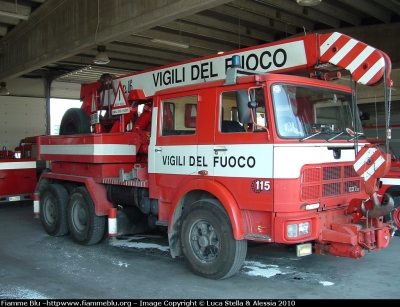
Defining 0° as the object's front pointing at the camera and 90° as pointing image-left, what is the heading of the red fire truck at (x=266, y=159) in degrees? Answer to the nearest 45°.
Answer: approximately 315°

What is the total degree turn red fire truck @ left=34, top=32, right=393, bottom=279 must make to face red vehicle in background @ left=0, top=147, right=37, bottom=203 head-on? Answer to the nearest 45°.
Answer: approximately 180°
